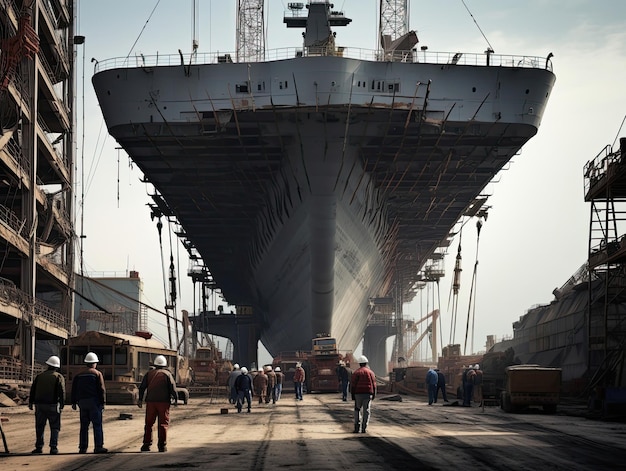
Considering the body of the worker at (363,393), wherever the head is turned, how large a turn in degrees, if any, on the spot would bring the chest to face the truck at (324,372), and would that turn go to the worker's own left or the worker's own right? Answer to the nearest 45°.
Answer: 0° — they already face it

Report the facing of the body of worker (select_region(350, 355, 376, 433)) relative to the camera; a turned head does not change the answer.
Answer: away from the camera

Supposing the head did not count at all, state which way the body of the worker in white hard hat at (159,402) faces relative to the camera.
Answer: away from the camera

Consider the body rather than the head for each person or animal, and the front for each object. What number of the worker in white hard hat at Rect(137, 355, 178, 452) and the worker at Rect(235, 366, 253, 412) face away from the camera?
2

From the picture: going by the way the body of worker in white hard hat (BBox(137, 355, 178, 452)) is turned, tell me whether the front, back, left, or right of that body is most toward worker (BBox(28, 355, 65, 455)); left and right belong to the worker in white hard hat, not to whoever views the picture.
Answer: left

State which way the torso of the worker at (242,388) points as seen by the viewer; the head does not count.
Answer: away from the camera

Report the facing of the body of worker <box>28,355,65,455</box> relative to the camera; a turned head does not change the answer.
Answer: away from the camera

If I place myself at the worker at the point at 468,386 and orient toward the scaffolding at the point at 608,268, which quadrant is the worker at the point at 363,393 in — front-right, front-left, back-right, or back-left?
back-right
